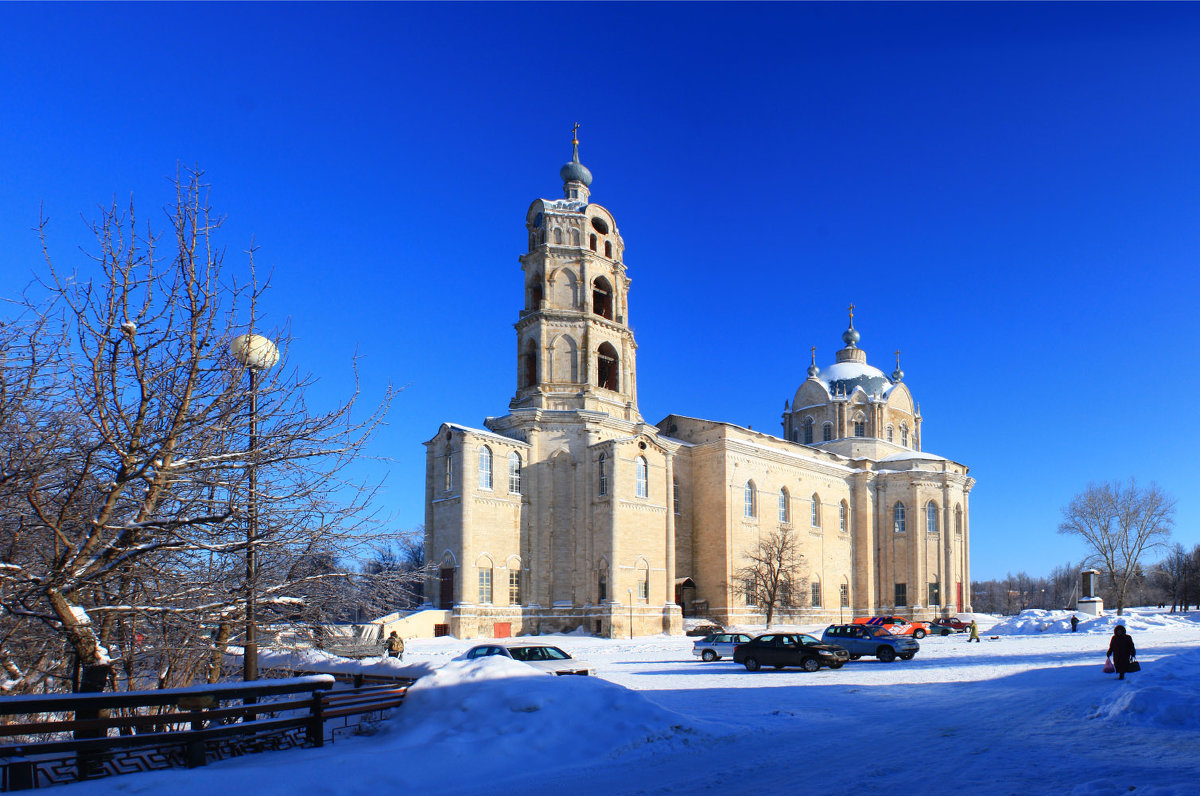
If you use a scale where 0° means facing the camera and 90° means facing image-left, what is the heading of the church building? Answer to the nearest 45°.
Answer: approximately 45°

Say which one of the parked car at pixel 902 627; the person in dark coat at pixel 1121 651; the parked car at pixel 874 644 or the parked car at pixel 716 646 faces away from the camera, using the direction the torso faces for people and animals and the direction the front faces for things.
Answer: the person in dark coat

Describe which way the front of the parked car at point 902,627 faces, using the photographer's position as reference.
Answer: facing to the right of the viewer
